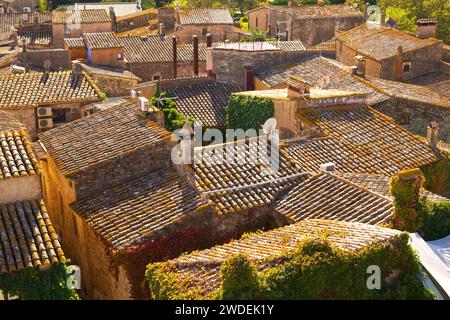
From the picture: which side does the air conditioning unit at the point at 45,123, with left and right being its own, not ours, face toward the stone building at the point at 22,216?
front

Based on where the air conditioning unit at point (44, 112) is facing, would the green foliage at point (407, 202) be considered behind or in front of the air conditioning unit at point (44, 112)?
in front

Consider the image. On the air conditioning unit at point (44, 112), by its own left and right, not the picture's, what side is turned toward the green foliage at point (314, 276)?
front

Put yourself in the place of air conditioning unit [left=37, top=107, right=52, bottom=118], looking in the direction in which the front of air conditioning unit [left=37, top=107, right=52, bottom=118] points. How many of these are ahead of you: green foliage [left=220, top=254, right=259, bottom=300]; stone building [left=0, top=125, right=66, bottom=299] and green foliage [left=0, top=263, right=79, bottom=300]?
3

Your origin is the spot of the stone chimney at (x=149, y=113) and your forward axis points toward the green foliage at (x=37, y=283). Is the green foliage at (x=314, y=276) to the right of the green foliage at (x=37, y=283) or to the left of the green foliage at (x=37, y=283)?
left

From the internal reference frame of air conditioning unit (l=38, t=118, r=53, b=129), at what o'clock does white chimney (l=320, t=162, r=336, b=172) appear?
The white chimney is roughly at 11 o'clock from the air conditioning unit.

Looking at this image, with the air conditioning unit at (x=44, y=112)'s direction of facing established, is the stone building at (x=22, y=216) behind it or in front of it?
in front

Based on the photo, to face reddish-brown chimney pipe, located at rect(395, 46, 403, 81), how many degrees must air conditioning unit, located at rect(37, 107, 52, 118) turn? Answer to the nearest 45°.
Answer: approximately 90° to its left

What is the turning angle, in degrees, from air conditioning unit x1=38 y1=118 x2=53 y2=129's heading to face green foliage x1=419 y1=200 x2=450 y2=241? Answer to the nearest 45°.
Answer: approximately 45° to its left
